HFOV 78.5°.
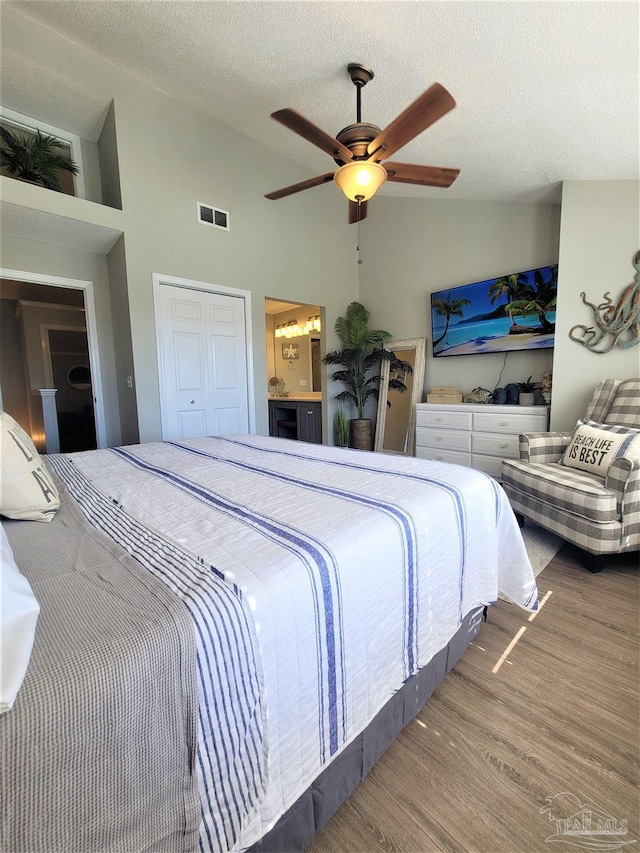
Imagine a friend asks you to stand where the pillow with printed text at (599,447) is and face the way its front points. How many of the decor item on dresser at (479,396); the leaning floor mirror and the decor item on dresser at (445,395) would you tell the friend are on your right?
3

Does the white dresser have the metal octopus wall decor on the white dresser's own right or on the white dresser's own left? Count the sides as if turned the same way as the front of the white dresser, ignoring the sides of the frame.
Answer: on the white dresser's own left

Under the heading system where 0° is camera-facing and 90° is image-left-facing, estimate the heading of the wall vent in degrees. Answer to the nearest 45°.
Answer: approximately 315°

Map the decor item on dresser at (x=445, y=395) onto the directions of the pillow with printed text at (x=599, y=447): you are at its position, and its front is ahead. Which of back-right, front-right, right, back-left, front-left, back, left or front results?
right

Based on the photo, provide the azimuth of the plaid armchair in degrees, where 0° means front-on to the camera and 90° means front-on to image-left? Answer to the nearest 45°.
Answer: approximately 45°

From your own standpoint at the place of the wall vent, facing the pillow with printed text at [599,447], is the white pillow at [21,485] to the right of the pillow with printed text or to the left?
right

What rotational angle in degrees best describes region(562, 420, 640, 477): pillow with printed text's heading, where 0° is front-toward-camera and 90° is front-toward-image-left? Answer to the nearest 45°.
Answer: approximately 45°

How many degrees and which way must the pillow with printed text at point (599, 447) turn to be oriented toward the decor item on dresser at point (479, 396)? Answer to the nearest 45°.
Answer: approximately 90° to its right

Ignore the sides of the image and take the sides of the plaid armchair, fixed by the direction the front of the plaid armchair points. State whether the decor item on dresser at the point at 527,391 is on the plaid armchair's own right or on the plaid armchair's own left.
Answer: on the plaid armchair's own right

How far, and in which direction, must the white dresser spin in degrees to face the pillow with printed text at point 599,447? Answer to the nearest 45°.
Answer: approximately 90° to its left

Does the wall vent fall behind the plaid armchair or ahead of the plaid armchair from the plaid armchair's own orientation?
ahead

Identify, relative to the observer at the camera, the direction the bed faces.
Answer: facing away from the viewer and to the right of the viewer
